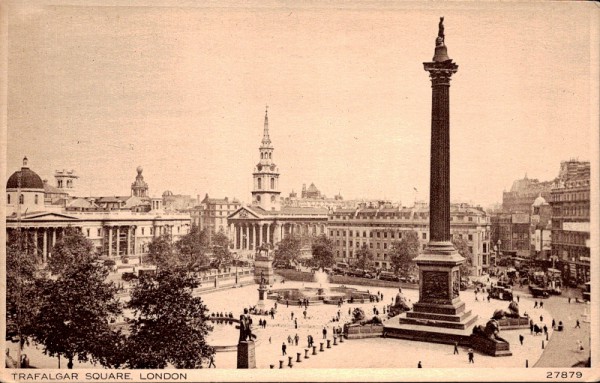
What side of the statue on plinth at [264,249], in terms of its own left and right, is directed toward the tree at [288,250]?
left

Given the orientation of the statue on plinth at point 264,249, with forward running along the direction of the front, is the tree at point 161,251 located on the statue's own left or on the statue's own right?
on the statue's own right

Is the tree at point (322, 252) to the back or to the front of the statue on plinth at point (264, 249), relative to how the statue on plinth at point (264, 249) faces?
to the front

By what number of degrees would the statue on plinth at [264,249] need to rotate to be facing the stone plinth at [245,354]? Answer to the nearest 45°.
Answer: approximately 45° to its right

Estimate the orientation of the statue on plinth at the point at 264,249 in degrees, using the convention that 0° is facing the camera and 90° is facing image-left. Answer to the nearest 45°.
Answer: approximately 315°
